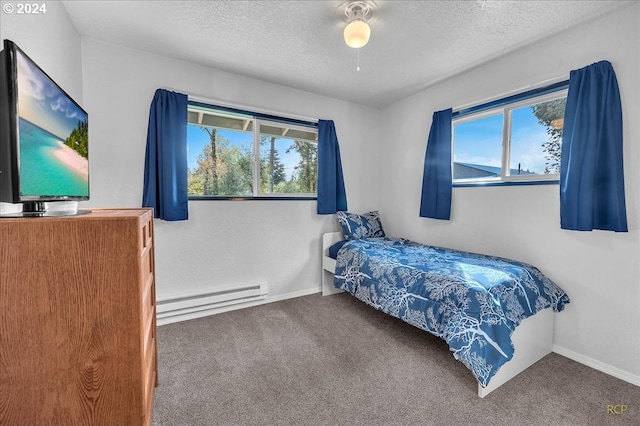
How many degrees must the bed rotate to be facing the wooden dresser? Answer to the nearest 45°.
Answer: approximately 90° to its right

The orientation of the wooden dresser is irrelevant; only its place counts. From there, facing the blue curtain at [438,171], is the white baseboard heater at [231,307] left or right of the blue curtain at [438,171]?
left

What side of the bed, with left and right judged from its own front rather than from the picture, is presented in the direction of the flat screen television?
right

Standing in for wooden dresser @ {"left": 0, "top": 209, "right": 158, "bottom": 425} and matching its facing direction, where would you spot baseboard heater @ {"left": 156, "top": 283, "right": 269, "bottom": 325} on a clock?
The baseboard heater is roughly at 10 o'clock from the wooden dresser.

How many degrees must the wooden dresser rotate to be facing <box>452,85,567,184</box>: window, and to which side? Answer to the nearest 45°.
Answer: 0° — it already faces it

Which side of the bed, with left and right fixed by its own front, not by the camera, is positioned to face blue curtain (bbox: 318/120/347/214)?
back

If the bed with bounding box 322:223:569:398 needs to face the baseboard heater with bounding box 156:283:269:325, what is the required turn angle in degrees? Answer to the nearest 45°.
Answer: approximately 135° to its right

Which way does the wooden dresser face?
to the viewer's right

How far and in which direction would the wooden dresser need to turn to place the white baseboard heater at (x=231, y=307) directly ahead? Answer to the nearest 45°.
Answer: approximately 45° to its left

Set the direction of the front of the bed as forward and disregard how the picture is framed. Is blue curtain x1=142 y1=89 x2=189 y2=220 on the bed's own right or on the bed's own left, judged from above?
on the bed's own right
